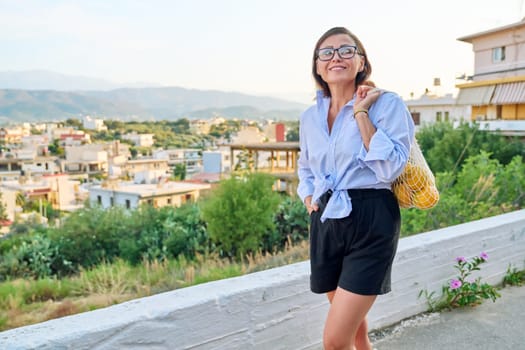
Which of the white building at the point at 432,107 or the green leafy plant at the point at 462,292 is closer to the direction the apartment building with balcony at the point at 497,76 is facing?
the green leafy plant

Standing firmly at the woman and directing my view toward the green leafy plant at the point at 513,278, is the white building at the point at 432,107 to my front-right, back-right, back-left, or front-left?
front-left

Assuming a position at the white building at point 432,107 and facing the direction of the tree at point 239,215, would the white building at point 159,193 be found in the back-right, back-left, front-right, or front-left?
front-right

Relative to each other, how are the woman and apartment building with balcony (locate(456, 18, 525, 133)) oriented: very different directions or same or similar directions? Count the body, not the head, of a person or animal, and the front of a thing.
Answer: same or similar directions

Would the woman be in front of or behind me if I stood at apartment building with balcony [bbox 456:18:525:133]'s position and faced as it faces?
in front

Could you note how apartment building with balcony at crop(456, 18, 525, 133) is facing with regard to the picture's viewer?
facing the viewer and to the left of the viewer

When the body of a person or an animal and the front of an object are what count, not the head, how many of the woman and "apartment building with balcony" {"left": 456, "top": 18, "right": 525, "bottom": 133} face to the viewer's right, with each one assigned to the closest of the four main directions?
0

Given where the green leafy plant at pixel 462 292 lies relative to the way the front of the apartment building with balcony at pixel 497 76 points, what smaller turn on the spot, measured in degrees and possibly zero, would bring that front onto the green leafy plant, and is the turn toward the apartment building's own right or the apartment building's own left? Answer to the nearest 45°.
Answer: approximately 45° to the apartment building's own left

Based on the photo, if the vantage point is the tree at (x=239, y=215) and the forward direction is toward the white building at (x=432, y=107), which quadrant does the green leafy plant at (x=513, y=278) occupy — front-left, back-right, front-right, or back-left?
back-right

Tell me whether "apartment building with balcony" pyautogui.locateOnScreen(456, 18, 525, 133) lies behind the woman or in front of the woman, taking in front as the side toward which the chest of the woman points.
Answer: behind

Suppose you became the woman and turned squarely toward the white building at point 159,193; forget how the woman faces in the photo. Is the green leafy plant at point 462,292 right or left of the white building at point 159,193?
right

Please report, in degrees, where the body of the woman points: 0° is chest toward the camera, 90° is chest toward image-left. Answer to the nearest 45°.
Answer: approximately 45°

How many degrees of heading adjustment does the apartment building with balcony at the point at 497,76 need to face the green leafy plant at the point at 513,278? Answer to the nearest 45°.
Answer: approximately 45° to its left

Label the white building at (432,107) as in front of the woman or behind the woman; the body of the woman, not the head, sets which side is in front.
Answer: behind
